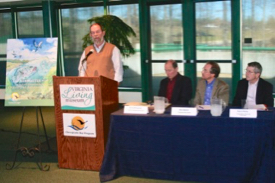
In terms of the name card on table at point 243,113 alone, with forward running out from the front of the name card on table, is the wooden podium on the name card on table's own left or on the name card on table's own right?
on the name card on table's own right

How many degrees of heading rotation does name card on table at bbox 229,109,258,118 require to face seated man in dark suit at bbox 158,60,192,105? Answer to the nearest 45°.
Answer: approximately 135° to its right

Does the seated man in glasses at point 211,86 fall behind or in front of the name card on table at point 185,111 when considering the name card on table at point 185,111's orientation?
behind

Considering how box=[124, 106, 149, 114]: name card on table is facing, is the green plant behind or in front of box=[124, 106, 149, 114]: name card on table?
behind

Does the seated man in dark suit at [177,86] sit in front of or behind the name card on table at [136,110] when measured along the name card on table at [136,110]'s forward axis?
behind

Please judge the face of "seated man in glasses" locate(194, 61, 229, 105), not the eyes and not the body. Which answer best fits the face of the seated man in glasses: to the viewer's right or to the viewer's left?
to the viewer's left

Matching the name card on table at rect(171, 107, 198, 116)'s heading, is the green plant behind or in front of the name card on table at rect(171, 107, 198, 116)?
behind
